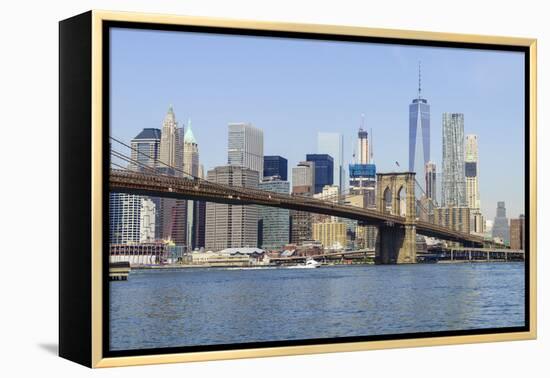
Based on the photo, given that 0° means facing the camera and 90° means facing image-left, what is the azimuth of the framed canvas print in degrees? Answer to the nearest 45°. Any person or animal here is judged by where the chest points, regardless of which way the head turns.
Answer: approximately 315°
